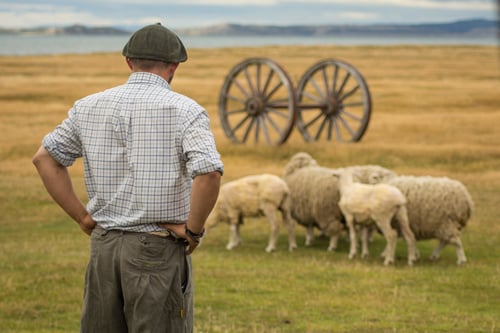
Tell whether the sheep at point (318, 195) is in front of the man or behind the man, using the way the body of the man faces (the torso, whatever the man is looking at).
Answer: in front

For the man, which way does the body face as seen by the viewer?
away from the camera

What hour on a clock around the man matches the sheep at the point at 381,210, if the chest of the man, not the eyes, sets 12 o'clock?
The sheep is roughly at 1 o'clock from the man.

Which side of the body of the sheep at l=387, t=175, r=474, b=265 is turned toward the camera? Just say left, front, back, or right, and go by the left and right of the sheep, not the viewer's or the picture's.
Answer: left

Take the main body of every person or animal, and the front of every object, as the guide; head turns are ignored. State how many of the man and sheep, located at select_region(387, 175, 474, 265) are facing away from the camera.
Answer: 1

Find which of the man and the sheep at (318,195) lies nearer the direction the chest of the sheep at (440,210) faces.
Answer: the sheep

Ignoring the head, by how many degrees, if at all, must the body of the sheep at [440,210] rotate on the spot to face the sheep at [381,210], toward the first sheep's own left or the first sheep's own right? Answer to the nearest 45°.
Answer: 0° — it already faces it

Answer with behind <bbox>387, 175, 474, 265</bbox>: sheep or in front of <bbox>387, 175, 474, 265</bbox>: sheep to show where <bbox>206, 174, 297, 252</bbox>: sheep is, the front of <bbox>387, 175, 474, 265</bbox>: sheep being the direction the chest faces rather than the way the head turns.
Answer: in front

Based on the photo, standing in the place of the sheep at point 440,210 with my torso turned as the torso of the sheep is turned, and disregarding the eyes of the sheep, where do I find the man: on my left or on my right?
on my left

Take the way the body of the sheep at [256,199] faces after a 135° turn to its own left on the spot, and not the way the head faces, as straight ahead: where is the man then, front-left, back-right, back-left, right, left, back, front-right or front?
front-right

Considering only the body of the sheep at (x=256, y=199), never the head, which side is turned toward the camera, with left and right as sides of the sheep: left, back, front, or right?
left

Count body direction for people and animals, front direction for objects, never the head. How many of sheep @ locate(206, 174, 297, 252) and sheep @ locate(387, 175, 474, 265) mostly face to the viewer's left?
2
